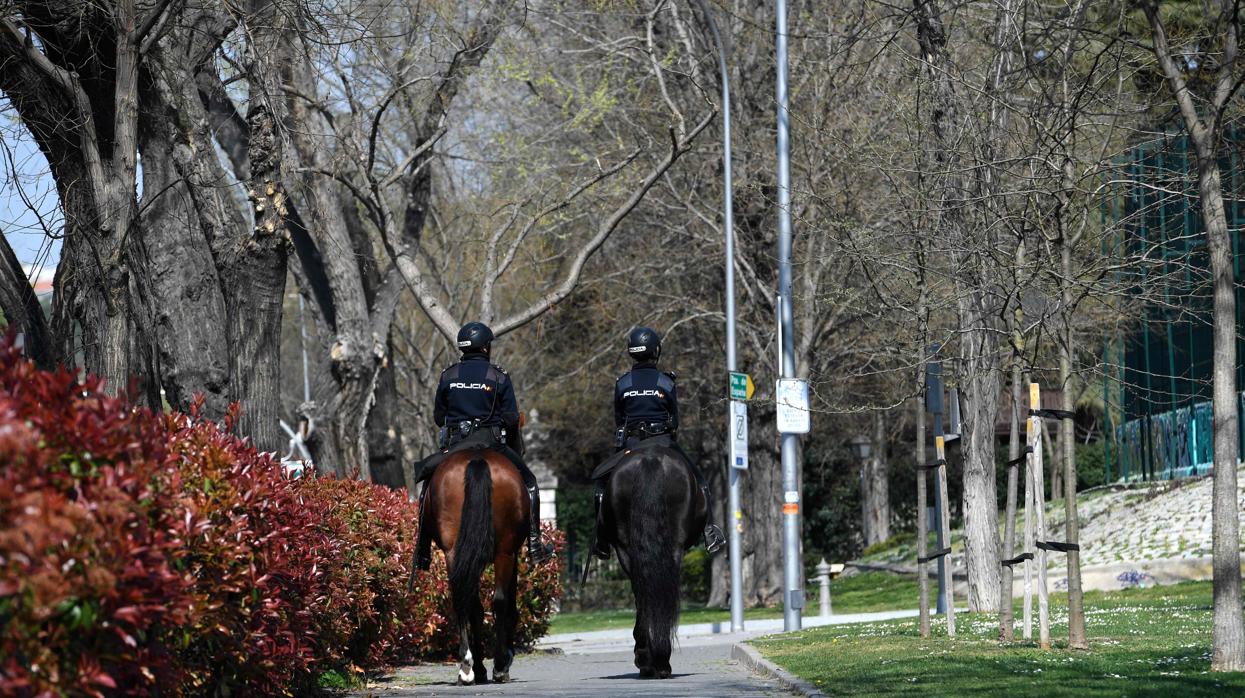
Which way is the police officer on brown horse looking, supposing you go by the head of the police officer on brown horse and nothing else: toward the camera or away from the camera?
away from the camera

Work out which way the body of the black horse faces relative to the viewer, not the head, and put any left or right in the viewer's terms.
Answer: facing away from the viewer

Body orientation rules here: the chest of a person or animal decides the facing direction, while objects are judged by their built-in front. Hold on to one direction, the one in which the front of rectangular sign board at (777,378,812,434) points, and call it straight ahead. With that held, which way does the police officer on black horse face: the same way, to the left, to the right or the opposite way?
the opposite way

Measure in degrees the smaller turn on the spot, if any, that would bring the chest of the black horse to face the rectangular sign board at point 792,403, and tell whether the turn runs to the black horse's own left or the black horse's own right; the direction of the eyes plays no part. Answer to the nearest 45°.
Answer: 0° — it already faces it

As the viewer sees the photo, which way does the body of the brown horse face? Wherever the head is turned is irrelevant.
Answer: away from the camera

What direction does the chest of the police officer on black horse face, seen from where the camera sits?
away from the camera

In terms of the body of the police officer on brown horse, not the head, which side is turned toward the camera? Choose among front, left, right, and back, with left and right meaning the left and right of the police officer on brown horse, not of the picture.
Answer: back

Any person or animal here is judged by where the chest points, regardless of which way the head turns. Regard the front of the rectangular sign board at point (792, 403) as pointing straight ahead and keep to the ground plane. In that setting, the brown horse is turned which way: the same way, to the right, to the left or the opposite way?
the opposite way

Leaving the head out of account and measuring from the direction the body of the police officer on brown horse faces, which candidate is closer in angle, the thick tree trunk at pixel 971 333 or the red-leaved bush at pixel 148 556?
the thick tree trunk

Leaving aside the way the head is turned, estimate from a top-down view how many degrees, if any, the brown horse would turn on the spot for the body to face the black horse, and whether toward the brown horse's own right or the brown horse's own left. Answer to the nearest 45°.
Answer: approximately 90° to the brown horse's own right

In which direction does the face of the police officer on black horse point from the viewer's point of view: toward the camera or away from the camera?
away from the camera
